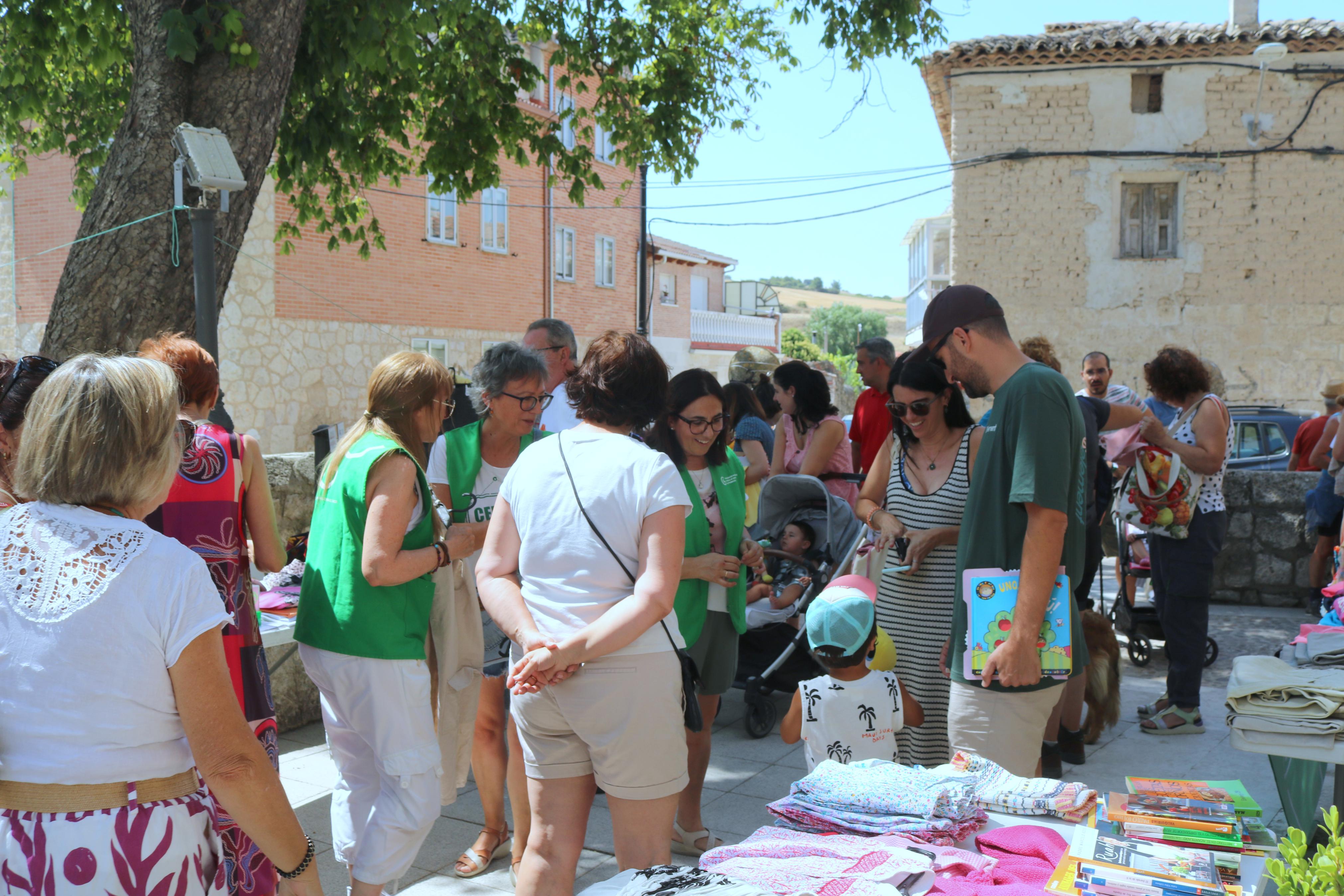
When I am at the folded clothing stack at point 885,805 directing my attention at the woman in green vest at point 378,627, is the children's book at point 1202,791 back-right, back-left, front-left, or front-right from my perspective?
back-right

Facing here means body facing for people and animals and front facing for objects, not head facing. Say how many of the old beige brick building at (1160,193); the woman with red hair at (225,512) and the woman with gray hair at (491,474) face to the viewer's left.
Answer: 0

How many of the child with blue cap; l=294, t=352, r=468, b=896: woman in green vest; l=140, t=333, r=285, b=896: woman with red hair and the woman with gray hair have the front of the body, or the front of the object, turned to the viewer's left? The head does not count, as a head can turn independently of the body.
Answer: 0

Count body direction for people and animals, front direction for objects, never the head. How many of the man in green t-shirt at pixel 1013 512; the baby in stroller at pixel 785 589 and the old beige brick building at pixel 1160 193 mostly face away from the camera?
0

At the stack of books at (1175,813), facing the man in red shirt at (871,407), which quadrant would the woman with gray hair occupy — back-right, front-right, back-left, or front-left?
front-left

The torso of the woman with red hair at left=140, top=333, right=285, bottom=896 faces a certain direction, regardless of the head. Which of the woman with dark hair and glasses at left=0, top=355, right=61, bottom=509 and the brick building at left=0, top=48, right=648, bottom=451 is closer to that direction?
the brick building

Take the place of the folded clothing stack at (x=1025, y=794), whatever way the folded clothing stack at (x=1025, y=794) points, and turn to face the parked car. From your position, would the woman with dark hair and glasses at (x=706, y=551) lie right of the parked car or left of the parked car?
left

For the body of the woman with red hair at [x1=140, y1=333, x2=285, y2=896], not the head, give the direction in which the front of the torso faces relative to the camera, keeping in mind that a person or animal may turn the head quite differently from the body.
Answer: away from the camera

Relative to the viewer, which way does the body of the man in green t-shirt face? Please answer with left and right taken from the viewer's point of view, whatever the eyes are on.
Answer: facing to the left of the viewer

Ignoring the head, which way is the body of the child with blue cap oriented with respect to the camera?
away from the camera

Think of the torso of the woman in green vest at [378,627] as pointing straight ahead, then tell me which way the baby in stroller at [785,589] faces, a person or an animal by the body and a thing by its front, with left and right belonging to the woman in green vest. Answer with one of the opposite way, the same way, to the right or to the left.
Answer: the opposite way

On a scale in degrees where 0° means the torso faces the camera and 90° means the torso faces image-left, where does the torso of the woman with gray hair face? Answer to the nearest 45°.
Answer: approximately 315°

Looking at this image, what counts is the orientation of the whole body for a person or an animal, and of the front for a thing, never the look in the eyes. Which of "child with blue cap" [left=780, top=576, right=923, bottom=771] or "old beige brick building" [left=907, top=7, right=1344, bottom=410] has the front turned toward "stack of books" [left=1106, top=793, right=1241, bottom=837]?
the old beige brick building

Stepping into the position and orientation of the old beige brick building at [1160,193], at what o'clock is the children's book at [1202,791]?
The children's book is roughly at 12 o'clock from the old beige brick building.

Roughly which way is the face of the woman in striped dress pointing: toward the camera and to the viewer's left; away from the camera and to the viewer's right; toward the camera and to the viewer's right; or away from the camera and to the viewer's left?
toward the camera and to the viewer's left

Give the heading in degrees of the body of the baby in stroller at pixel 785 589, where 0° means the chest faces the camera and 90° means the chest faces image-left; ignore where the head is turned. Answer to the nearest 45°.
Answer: approximately 45°

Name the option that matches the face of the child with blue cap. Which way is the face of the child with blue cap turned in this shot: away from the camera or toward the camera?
away from the camera
